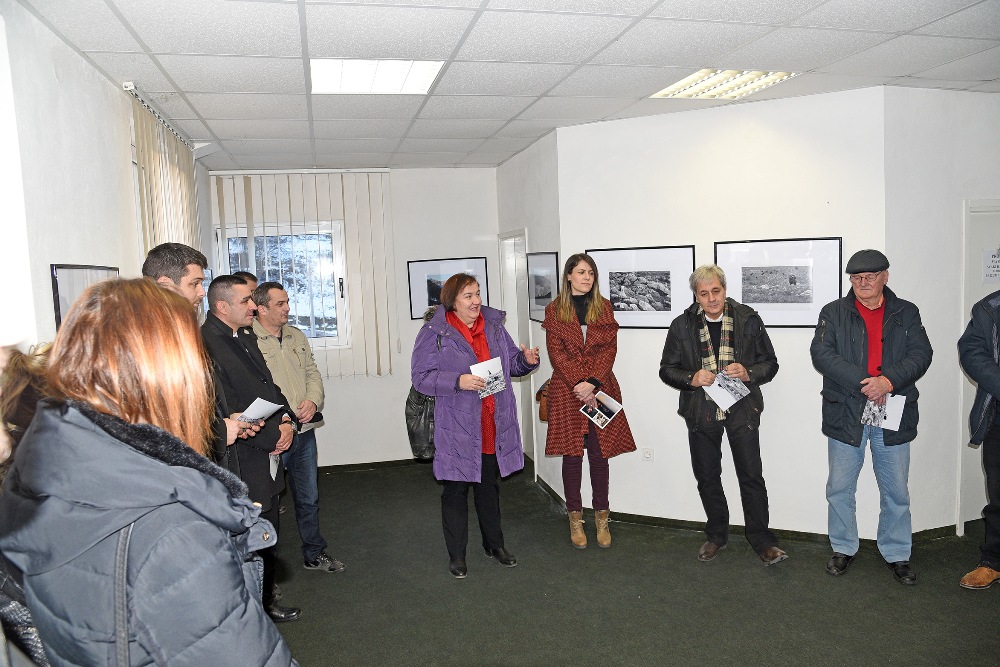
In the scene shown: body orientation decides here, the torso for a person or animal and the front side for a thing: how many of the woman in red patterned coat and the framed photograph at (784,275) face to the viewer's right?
0

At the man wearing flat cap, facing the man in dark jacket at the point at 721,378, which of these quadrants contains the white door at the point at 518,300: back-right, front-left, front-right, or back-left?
front-right

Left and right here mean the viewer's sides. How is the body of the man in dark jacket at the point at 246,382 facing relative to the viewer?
facing to the right of the viewer

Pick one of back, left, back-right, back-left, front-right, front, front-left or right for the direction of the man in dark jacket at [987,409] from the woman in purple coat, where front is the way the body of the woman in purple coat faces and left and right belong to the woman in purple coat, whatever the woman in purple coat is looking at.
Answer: front-left

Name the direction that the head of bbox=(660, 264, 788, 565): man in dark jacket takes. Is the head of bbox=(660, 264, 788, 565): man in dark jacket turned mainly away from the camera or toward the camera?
toward the camera

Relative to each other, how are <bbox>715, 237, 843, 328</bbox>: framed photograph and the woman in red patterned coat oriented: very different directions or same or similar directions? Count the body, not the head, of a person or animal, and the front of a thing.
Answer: same or similar directions

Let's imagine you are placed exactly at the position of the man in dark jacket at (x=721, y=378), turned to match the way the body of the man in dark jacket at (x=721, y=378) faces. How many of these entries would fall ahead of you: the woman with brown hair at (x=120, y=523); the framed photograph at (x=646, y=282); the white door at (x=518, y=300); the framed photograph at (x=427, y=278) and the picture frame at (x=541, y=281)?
1

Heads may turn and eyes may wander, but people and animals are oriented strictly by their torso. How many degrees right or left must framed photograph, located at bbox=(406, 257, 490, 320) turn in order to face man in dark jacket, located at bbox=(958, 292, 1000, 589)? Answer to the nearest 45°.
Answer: approximately 45° to its left

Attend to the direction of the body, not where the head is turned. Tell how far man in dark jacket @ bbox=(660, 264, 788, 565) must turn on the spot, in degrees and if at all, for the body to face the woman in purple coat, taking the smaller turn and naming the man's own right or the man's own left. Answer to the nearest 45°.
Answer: approximately 45° to the man's own right

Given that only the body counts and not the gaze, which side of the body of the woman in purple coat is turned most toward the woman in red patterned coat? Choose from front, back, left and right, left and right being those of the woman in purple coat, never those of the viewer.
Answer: left

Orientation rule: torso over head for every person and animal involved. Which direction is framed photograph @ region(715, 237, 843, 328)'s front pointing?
toward the camera

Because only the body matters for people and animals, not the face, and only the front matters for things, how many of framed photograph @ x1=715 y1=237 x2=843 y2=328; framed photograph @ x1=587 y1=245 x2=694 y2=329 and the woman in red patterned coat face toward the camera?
3

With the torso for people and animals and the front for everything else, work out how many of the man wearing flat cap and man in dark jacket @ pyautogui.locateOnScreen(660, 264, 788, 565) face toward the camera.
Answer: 2

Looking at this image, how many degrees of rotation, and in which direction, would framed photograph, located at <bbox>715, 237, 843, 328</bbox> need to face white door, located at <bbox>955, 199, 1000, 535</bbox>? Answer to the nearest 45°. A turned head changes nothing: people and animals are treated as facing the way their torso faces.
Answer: approximately 90° to its left

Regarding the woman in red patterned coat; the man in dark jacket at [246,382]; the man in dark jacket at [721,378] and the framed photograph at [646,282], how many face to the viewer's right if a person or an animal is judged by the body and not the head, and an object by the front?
1

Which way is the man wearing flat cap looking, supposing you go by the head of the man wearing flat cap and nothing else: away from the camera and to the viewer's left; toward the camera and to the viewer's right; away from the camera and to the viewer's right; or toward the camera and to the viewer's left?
toward the camera and to the viewer's left

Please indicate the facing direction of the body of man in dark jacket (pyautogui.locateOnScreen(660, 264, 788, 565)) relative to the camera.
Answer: toward the camera

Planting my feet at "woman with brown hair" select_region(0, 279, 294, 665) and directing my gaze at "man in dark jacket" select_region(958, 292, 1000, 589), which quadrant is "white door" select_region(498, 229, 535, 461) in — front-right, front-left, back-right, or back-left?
front-left
